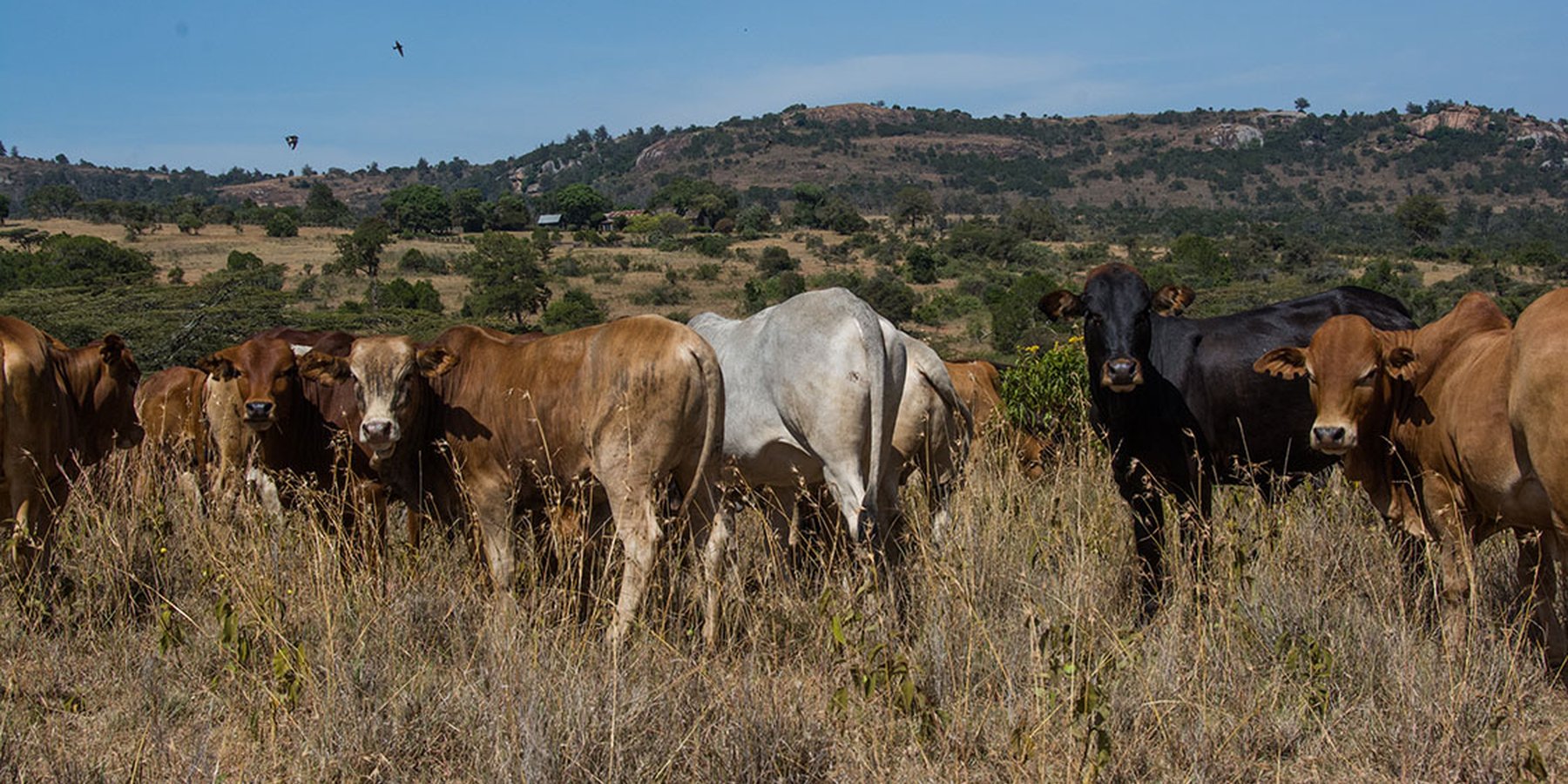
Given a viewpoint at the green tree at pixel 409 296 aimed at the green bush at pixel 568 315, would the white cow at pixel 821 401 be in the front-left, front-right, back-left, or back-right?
front-right

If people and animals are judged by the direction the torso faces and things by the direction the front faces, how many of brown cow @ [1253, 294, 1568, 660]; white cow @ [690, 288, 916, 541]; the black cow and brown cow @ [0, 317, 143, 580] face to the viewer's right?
1

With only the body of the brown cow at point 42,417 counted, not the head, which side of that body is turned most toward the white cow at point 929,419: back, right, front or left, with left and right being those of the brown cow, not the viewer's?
front

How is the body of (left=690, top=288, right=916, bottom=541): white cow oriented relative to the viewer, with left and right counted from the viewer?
facing away from the viewer and to the left of the viewer

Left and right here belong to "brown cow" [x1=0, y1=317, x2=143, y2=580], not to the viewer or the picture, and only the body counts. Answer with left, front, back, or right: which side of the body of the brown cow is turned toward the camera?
right

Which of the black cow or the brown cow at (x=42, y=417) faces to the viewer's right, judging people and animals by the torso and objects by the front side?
the brown cow

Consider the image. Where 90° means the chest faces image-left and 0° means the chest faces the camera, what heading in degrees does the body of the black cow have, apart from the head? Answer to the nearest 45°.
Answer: approximately 45°

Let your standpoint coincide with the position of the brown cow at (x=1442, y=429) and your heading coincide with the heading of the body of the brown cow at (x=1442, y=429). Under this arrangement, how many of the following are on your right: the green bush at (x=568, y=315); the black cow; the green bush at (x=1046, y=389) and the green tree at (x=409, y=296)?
4

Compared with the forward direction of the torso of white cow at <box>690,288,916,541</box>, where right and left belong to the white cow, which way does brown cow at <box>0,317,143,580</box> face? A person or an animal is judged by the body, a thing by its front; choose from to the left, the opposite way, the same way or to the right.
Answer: to the right

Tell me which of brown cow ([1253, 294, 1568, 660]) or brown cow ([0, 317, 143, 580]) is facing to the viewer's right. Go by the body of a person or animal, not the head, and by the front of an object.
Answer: brown cow ([0, 317, 143, 580])

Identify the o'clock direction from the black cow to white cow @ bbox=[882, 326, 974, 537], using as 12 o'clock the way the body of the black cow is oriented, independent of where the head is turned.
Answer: The white cow is roughly at 1 o'clock from the black cow.

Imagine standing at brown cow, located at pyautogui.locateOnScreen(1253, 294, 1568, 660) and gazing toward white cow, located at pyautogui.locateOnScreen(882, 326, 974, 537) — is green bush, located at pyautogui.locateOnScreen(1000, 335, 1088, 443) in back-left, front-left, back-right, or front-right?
front-right

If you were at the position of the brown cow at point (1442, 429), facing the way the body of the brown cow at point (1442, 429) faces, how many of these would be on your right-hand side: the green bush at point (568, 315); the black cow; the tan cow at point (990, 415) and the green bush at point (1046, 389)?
4

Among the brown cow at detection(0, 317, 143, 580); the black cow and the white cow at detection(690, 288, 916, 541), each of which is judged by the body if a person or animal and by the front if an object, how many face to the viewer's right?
1

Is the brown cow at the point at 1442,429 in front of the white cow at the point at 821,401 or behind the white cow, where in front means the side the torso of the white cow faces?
behind

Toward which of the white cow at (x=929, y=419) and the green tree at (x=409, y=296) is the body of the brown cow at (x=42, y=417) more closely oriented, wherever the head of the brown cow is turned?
the white cow
